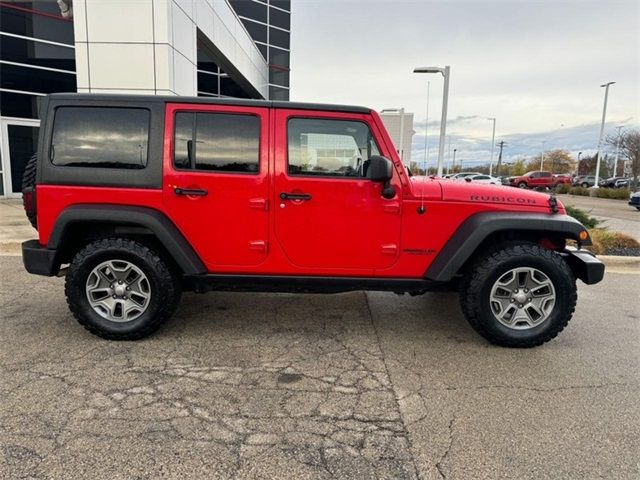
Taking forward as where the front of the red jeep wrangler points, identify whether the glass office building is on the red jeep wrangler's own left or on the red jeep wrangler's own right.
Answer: on the red jeep wrangler's own left

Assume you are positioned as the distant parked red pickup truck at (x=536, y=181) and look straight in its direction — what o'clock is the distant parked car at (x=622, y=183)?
the distant parked car at (x=622, y=183) is roughly at 7 o'clock from the distant parked red pickup truck at (x=536, y=181).

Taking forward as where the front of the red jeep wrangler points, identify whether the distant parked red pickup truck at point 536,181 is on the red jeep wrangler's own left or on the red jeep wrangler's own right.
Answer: on the red jeep wrangler's own left

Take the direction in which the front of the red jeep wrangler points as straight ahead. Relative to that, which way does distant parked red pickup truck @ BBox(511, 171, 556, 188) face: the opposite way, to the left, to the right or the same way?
the opposite way

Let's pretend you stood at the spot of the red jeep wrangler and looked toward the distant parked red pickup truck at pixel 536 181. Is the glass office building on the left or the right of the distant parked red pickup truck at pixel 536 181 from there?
left

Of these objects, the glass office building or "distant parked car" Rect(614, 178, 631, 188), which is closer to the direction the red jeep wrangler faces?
the distant parked car

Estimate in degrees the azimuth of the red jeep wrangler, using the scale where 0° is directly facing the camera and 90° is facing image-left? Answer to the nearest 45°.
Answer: approximately 270°

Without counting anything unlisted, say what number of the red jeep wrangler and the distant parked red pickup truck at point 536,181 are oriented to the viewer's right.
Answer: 1

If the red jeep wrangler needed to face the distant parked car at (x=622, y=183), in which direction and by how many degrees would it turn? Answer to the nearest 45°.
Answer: approximately 45° to its left
